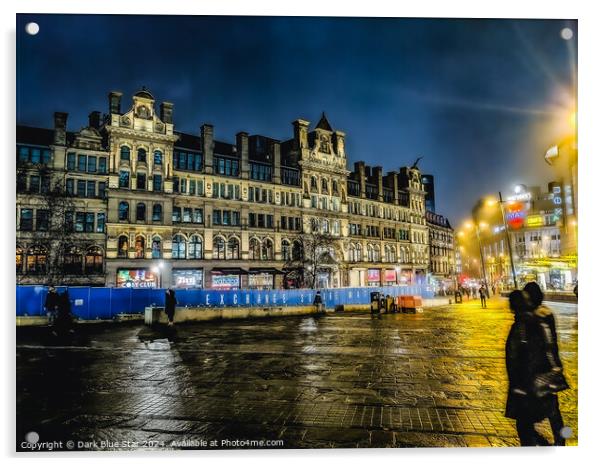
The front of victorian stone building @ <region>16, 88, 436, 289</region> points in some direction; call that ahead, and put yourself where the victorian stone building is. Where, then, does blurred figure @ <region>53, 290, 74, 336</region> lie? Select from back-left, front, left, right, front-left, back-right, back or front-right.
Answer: front-right

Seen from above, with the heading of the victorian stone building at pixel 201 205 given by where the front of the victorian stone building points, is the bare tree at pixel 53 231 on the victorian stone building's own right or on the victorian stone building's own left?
on the victorian stone building's own right

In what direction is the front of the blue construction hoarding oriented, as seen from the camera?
facing the viewer and to the right of the viewer

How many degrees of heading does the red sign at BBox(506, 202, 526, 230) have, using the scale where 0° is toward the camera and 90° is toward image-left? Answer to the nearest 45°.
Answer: approximately 0°
